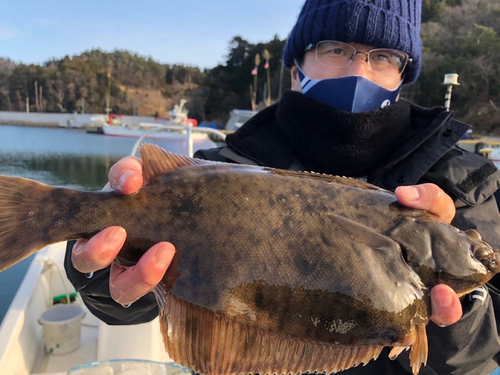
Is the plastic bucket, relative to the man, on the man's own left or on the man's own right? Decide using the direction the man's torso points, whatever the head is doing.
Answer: on the man's own right

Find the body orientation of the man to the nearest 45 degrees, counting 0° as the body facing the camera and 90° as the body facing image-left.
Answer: approximately 0°
